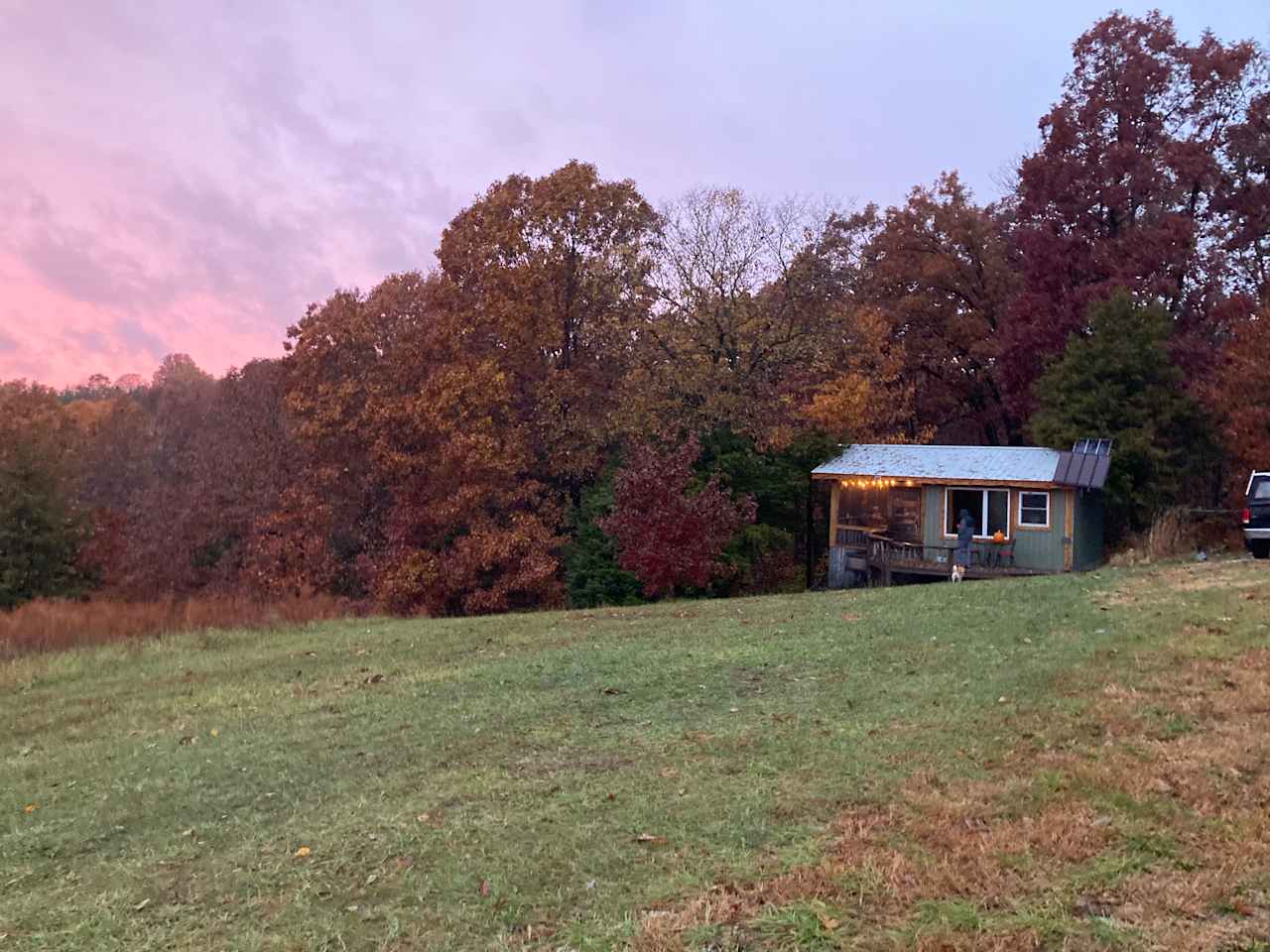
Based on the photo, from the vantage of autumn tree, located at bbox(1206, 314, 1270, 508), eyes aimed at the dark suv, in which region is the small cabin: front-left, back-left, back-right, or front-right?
front-right

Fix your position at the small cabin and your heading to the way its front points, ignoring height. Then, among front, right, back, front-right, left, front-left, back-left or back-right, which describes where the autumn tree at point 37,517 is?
right

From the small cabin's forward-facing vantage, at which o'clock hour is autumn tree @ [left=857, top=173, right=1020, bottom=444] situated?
The autumn tree is roughly at 6 o'clock from the small cabin.

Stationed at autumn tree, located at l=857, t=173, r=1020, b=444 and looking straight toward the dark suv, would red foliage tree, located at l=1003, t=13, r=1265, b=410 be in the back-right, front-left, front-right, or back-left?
front-left

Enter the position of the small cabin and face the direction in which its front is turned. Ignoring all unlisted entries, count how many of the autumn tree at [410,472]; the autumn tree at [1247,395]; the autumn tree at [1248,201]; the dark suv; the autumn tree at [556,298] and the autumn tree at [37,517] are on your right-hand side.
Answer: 3

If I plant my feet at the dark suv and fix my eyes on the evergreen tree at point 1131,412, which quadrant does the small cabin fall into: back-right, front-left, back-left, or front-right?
front-left

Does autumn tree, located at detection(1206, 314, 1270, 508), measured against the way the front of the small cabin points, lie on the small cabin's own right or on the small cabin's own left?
on the small cabin's own left

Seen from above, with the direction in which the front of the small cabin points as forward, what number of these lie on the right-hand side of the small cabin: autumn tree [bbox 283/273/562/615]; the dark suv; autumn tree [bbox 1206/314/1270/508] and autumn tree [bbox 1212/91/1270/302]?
1

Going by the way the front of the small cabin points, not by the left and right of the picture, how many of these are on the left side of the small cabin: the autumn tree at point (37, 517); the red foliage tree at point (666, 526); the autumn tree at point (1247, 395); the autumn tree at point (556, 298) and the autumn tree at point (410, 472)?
1

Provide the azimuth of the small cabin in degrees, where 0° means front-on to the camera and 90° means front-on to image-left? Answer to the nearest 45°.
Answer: approximately 0°
